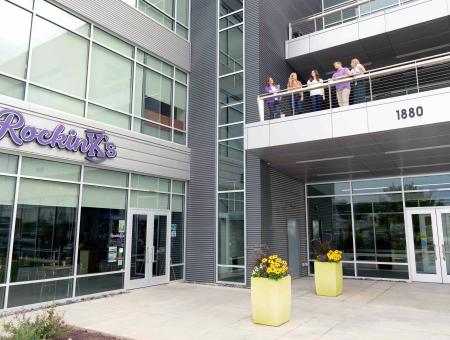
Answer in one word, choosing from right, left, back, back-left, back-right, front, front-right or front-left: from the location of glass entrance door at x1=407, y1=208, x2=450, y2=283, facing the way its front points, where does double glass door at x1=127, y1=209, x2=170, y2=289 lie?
front-right

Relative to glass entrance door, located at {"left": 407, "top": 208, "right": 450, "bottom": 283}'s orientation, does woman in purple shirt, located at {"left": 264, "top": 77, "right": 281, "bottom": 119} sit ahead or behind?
ahead

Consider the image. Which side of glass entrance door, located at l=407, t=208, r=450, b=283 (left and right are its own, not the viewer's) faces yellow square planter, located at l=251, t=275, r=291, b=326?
front

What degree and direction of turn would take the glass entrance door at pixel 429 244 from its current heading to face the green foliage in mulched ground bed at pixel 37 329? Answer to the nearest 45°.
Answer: approximately 45° to its right

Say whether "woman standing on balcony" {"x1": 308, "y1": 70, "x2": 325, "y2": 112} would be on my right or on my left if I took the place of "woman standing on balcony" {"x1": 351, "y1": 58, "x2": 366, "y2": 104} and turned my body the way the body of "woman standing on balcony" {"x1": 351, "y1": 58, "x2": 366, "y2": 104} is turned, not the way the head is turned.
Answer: on my right

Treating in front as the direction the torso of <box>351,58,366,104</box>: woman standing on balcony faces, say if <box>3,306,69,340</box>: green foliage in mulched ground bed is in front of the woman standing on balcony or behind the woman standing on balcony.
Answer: in front

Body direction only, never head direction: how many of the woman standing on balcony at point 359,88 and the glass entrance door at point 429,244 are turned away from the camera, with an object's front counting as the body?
0

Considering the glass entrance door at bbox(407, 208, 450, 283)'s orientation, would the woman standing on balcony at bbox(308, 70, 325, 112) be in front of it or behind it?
in front

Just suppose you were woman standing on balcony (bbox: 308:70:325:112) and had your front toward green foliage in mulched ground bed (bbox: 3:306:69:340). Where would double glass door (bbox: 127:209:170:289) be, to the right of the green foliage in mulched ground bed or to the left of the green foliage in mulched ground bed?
right

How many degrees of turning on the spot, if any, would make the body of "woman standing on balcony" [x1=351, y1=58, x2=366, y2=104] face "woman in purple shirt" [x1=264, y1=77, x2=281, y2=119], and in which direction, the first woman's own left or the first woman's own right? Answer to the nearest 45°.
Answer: approximately 45° to the first woman's own right

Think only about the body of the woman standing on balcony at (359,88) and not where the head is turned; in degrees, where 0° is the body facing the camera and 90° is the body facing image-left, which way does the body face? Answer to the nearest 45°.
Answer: approximately 45°

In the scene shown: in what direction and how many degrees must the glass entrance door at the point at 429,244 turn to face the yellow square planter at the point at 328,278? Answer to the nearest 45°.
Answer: approximately 45° to its right

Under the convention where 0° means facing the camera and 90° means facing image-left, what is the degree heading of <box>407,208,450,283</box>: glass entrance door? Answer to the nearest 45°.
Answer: approximately 0°
